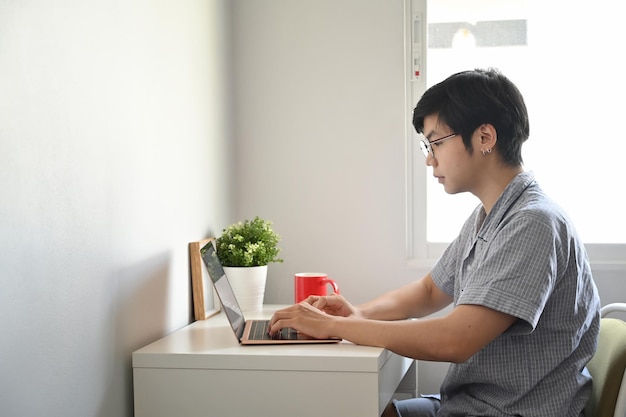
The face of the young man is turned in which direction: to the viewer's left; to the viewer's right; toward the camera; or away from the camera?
to the viewer's left

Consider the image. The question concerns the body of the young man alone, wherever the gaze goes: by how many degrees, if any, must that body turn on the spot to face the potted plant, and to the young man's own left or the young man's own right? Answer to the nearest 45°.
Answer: approximately 45° to the young man's own right

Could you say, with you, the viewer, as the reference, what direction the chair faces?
facing to the left of the viewer

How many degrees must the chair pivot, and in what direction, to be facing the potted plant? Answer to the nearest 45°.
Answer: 0° — it already faces it

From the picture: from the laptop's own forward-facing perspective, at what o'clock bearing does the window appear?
The window is roughly at 11 o'clock from the laptop.

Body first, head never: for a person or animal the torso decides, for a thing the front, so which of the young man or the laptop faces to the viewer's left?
the young man

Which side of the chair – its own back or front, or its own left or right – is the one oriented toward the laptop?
front

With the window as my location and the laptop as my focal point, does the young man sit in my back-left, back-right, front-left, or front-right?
front-left

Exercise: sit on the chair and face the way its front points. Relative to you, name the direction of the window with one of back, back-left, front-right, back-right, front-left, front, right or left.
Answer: right

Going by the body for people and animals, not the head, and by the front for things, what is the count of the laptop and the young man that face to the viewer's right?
1

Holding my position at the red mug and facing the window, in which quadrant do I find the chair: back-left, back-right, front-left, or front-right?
front-right

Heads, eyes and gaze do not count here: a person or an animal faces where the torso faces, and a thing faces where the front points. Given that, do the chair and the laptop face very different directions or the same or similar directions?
very different directions

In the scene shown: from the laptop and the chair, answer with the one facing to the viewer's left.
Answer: the chair

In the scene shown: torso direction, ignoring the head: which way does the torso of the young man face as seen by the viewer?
to the viewer's left

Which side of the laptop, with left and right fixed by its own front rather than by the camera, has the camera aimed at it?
right
